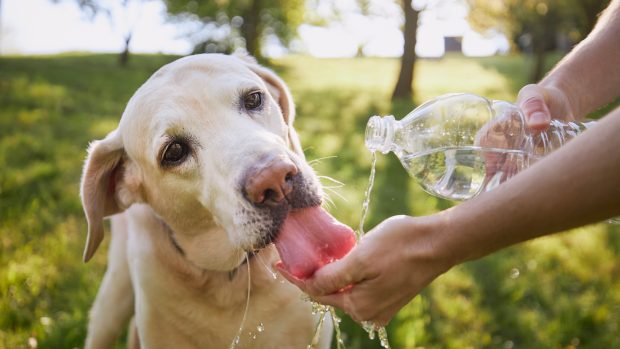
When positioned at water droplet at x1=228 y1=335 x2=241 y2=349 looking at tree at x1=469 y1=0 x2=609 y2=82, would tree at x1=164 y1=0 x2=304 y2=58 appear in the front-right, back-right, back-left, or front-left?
front-left

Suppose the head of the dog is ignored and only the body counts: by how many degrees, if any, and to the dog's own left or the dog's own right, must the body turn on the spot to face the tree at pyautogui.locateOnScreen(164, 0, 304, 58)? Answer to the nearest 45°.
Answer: approximately 135° to the dog's own left

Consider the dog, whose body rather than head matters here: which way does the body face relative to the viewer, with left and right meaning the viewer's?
facing the viewer and to the right of the viewer

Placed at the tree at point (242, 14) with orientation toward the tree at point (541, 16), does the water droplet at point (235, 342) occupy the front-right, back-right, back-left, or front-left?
front-right

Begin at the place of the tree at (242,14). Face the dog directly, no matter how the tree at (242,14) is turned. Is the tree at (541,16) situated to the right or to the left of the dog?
left
